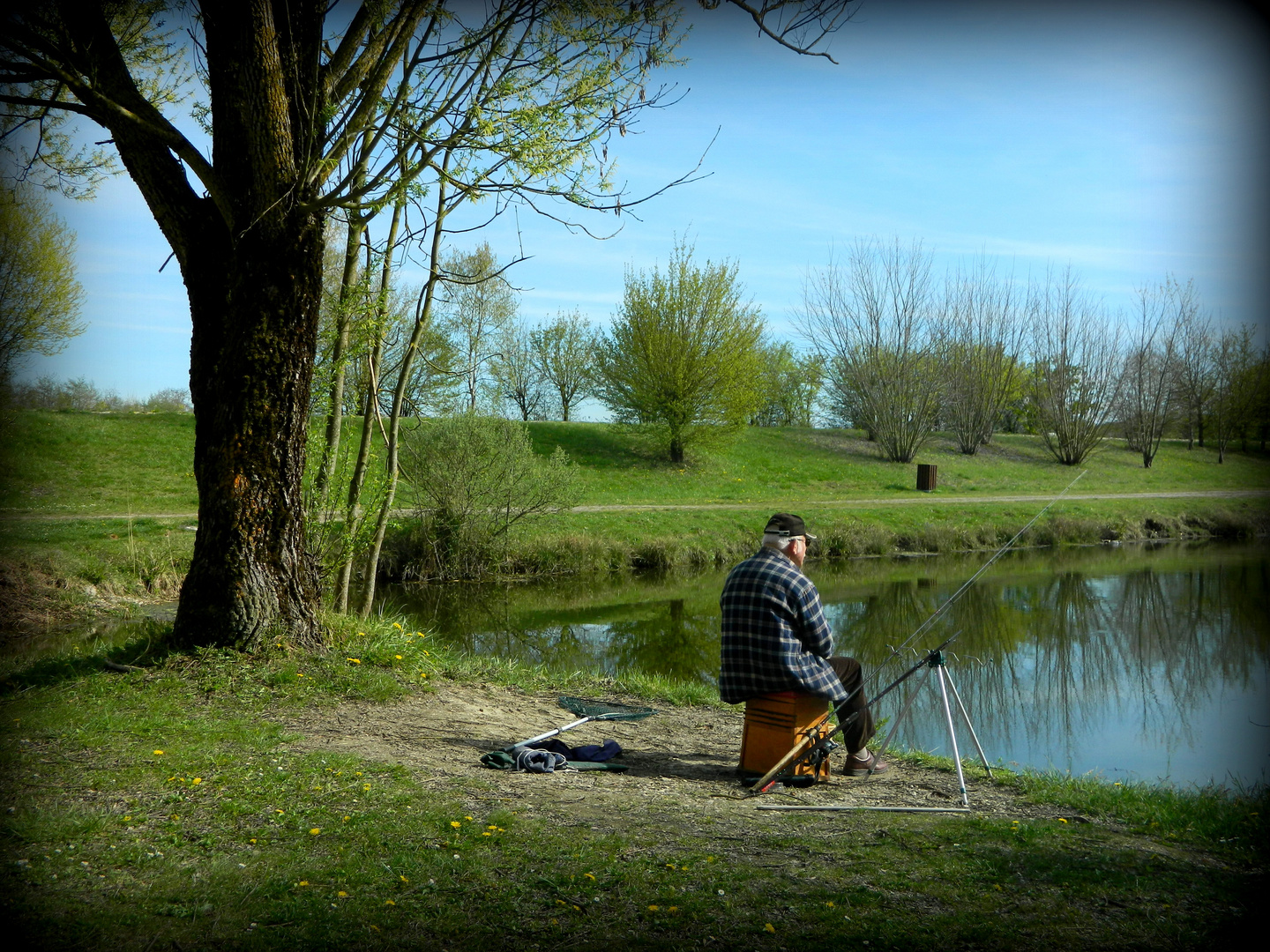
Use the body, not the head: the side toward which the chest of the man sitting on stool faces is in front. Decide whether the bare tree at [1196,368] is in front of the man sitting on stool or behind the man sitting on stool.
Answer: in front

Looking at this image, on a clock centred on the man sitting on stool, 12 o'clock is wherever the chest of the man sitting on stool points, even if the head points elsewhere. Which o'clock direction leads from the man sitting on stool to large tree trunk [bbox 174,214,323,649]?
The large tree trunk is roughly at 8 o'clock from the man sitting on stool.

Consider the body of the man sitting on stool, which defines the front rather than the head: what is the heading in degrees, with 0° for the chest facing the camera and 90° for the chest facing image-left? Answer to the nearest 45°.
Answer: approximately 225°

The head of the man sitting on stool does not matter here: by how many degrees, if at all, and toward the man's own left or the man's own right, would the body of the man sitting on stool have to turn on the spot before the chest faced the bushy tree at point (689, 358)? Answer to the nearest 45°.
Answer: approximately 45° to the man's own left

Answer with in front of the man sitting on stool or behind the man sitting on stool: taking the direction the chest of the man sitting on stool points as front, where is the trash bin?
in front

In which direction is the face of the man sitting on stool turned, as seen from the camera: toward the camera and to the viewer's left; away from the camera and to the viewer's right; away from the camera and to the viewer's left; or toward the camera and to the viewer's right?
away from the camera and to the viewer's right

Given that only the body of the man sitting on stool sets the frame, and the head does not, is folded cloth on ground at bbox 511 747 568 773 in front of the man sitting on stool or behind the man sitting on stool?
behind

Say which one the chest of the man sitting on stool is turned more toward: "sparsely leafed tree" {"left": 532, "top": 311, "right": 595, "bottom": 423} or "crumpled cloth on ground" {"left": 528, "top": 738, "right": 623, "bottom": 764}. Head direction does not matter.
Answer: the sparsely leafed tree

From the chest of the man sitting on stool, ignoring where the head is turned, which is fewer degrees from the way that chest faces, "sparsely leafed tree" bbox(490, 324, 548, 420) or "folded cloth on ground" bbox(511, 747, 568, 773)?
the sparsely leafed tree

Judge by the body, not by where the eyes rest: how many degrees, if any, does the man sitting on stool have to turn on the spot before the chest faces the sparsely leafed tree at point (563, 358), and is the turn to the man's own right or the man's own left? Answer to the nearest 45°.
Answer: approximately 45° to the man's own left

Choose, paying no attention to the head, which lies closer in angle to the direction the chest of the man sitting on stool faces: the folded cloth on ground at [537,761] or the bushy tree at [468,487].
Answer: the bushy tree
